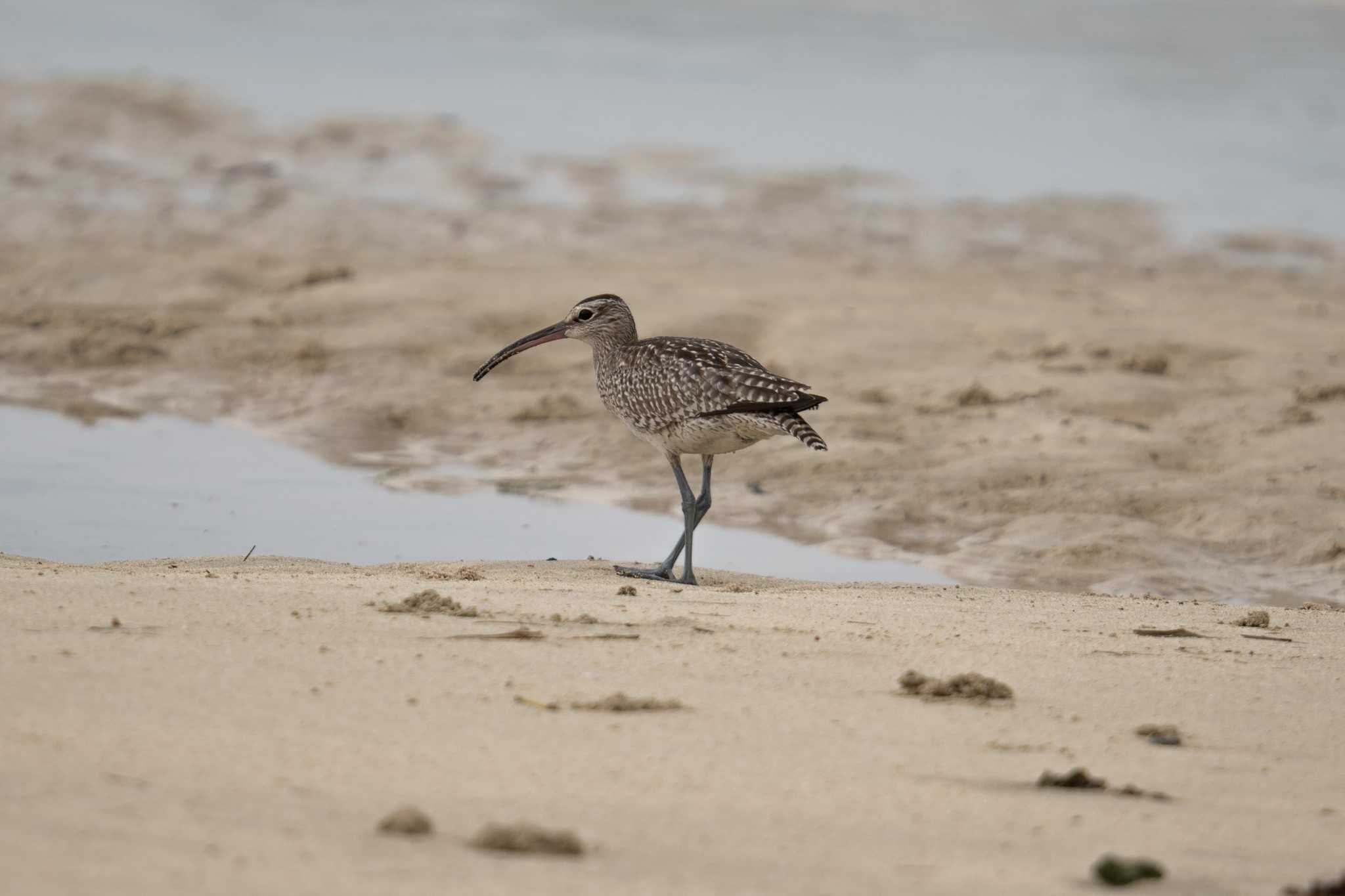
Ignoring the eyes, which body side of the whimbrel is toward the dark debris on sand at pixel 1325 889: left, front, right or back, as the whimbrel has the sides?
left

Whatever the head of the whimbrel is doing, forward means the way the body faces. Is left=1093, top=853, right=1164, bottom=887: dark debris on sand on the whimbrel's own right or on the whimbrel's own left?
on the whimbrel's own left

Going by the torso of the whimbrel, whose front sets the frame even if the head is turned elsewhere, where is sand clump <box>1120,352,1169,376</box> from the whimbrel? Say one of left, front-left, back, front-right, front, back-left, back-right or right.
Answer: back-right

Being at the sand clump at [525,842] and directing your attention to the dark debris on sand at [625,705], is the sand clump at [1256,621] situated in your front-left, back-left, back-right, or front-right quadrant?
front-right

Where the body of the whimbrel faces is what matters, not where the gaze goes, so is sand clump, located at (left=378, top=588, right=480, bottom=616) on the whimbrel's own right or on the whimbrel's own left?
on the whimbrel's own left

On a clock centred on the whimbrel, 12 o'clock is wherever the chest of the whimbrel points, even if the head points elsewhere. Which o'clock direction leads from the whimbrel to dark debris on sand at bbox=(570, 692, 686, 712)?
The dark debris on sand is roughly at 9 o'clock from the whimbrel.

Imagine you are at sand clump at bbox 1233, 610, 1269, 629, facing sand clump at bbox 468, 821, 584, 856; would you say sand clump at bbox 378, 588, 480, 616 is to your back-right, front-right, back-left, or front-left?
front-right

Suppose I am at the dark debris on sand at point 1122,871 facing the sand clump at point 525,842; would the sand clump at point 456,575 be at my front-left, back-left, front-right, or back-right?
front-right

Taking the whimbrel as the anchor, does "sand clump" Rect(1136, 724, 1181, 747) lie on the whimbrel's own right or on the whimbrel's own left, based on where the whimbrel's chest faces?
on the whimbrel's own left

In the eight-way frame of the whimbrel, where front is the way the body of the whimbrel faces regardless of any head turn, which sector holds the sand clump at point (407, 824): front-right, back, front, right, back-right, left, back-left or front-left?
left

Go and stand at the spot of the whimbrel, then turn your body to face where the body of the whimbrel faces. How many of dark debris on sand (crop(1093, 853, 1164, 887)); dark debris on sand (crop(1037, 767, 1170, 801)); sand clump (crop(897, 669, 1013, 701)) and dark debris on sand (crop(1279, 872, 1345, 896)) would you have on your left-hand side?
4

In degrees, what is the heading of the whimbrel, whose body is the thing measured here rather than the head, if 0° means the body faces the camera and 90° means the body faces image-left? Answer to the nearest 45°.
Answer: approximately 90°

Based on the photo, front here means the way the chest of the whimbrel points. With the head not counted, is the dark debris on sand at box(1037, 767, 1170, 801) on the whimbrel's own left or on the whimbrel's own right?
on the whimbrel's own left

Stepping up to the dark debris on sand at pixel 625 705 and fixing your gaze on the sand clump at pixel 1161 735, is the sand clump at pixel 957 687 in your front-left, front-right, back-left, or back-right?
front-left

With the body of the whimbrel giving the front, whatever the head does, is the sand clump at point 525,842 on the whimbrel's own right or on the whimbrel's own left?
on the whimbrel's own left

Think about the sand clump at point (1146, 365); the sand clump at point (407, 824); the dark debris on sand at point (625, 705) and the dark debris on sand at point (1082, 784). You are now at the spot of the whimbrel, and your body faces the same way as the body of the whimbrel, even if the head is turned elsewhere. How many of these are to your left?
3
